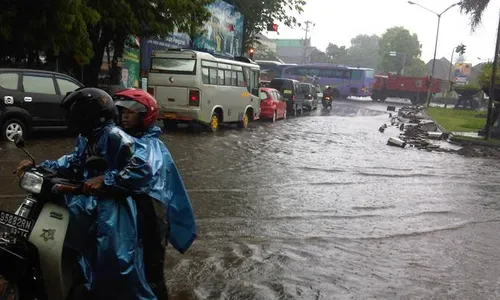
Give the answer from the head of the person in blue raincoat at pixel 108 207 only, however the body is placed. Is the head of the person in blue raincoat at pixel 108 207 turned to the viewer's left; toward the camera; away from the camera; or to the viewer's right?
to the viewer's left

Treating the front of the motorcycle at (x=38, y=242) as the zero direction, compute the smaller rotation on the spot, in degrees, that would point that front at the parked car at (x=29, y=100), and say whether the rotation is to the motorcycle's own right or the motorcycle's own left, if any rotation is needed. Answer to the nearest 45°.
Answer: approximately 135° to the motorcycle's own right

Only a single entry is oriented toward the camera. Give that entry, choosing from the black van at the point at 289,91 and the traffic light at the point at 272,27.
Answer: the traffic light

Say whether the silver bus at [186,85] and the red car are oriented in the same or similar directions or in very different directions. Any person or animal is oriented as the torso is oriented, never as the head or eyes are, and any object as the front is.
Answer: same or similar directions

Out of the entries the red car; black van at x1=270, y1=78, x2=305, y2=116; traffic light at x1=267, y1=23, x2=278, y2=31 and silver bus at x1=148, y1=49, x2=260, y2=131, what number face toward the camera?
1

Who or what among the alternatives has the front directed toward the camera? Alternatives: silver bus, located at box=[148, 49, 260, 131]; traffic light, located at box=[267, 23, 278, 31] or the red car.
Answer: the traffic light

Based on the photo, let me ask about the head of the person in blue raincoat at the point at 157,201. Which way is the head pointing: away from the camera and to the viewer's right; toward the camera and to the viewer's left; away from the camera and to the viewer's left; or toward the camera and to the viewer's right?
toward the camera and to the viewer's left

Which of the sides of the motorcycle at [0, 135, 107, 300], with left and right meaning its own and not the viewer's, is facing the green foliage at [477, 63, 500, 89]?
back

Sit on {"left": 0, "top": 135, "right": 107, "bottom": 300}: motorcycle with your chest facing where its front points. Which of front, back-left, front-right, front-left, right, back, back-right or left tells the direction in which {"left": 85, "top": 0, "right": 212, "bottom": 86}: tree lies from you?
back-right

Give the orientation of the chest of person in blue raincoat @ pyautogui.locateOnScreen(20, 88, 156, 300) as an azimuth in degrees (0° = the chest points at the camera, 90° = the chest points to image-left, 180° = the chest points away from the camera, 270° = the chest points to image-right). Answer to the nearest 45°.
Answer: approximately 45°

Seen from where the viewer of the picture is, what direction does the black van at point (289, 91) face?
facing away from the viewer and to the right of the viewer

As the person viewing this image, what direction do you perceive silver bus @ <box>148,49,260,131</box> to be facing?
facing away from the viewer and to the right of the viewer

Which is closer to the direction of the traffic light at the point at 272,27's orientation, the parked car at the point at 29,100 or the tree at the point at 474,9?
the parked car

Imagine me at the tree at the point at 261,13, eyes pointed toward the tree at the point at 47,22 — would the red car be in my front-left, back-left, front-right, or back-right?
front-left

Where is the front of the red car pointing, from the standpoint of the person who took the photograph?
facing away from the viewer and to the right of the viewer

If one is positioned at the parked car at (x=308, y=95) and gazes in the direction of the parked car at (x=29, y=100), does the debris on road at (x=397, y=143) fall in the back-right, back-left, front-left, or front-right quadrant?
front-left
